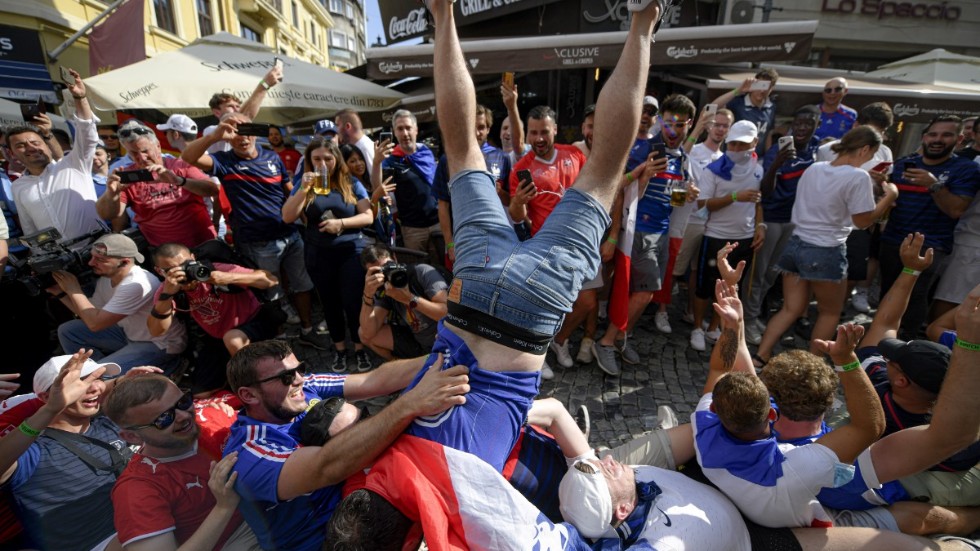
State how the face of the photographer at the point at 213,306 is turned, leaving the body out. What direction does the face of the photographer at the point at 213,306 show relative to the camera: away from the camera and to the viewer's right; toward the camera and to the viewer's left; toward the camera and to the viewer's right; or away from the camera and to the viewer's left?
toward the camera and to the viewer's right

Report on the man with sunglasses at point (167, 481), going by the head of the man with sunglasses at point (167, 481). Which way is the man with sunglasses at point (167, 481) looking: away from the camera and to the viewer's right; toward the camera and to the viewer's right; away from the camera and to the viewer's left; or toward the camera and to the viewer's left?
toward the camera and to the viewer's right

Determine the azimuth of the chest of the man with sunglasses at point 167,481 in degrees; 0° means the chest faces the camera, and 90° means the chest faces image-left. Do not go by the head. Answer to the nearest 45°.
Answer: approximately 315°

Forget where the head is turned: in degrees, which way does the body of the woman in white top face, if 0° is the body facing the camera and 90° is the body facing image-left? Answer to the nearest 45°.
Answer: approximately 225°

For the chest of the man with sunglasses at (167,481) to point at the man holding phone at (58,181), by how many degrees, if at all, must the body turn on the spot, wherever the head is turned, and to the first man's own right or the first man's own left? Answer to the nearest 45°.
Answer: approximately 135° to the first man's own left

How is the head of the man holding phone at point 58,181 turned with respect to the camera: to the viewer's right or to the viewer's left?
to the viewer's right

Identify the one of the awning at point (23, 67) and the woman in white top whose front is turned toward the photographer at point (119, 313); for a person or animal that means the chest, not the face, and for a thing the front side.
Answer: the awning

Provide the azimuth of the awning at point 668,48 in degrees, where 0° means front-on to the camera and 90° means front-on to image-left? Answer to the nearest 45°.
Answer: approximately 0°
